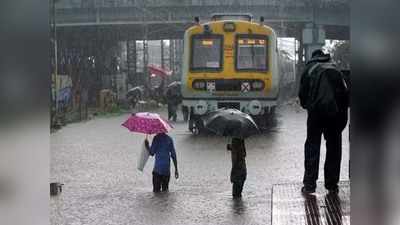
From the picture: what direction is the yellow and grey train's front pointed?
toward the camera

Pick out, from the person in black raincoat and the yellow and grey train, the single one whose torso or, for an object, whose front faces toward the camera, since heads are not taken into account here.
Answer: the yellow and grey train

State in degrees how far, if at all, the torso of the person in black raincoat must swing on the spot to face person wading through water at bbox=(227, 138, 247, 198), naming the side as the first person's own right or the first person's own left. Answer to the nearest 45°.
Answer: approximately 45° to the first person's own left

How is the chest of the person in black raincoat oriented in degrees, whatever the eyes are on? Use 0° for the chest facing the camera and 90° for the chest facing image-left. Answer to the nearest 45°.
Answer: approximately 180°

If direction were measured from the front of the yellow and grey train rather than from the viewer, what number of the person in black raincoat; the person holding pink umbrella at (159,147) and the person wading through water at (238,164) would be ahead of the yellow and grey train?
3

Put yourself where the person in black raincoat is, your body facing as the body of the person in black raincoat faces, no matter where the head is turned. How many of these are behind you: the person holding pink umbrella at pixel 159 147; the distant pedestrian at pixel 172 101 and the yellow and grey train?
0

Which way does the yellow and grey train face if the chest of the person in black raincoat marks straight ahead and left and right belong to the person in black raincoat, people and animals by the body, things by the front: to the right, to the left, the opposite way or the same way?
the opposite way

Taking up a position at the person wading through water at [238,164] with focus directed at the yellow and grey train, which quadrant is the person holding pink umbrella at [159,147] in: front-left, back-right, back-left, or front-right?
front-left

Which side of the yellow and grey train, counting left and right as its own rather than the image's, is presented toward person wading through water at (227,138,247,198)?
front

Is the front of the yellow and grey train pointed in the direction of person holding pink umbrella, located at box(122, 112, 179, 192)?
yes

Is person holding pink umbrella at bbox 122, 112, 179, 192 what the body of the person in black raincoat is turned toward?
no

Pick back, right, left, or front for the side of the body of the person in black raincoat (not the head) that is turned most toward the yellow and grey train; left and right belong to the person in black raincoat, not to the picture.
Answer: front

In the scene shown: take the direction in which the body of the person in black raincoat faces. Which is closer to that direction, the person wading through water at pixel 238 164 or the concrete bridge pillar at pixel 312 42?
the concrete bridge pillar

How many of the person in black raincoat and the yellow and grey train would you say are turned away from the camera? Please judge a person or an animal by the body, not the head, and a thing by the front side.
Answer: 1
